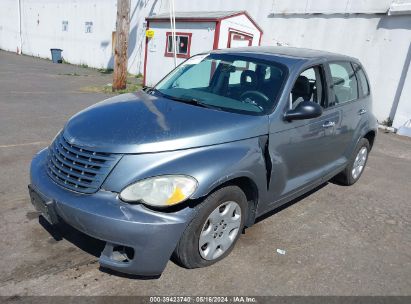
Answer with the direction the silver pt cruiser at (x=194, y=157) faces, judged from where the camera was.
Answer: facing the viewer and to the left of the viewer

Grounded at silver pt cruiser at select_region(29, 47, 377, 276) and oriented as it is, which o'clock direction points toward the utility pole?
The utility pole is roughly at 4 o'clock from the silver pt cruiser.

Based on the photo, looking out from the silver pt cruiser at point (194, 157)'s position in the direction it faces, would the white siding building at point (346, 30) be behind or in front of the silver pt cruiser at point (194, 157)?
behind

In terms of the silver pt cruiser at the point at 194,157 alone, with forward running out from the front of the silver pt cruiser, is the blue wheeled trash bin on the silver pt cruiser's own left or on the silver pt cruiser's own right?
on the silver pt cruiser's own right

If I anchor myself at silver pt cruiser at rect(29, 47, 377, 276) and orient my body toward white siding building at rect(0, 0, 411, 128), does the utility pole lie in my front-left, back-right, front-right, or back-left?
front-left
